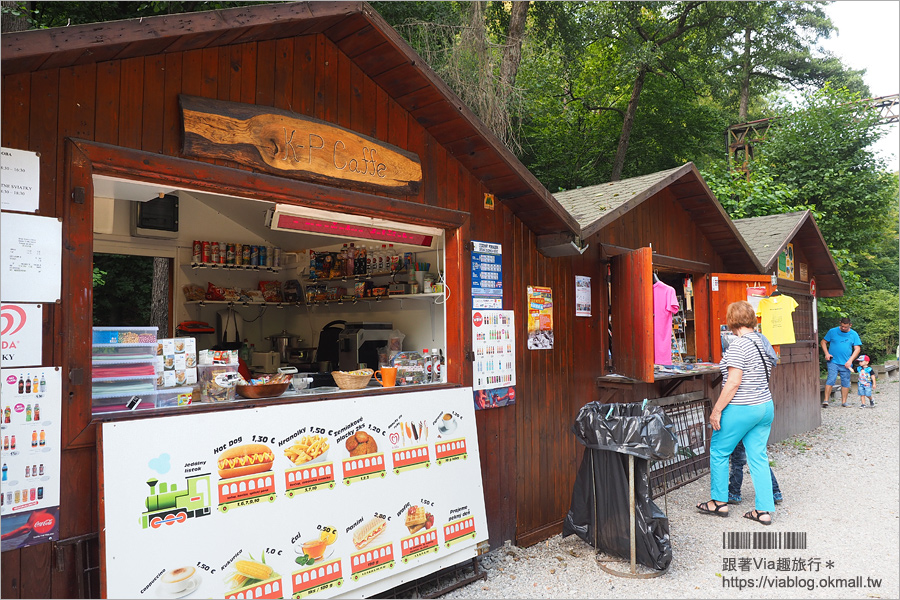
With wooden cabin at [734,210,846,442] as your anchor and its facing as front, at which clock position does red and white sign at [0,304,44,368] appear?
The red and white sign is roughly at 2 o'clock from the wooden cabin.

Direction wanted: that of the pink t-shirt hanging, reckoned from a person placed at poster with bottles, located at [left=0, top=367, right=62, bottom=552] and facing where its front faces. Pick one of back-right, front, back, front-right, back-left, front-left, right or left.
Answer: front-left

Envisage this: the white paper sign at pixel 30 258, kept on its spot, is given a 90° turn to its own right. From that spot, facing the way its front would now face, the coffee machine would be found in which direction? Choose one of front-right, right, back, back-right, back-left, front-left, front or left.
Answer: back

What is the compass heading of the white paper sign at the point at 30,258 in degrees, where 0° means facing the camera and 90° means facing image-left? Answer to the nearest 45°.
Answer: approximately 315°

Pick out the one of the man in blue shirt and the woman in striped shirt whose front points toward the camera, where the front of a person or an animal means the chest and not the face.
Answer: the man in blue shirt

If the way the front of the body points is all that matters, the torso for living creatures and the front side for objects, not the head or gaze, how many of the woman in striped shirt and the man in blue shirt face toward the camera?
1

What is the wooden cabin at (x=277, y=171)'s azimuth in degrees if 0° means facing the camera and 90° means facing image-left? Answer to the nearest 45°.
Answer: approximately 315°

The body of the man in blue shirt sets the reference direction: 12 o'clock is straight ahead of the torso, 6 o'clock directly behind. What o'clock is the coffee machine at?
The coffee machine is roughly at 1 o'clock from the man in blue shirt.

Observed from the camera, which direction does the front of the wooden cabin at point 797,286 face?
facing the viewer and to the right of the viewer

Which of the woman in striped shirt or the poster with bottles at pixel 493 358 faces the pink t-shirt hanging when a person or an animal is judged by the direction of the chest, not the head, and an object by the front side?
the woman in striped shirt

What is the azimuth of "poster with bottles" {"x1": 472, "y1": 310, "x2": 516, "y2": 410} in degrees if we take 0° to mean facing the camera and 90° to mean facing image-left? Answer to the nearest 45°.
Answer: approximately 315°

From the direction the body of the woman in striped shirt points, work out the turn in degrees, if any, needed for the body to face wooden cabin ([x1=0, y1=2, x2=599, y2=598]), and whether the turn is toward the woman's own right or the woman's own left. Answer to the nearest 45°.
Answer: approximately 90° to the woman's own left

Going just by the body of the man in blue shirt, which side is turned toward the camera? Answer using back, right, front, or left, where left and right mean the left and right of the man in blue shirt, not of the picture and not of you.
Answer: front

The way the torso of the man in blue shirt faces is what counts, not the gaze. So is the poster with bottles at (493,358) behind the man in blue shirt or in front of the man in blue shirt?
in front

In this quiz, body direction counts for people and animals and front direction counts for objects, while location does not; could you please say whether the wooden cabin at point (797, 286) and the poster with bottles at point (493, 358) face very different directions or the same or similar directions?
same or similar directions

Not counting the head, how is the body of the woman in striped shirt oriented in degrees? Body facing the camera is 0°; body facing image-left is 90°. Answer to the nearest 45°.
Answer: approximately 135°

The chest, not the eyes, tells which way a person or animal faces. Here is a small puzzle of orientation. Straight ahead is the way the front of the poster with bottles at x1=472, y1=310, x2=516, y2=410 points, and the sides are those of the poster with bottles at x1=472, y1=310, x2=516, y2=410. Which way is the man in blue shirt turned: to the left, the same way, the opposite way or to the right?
to the right
